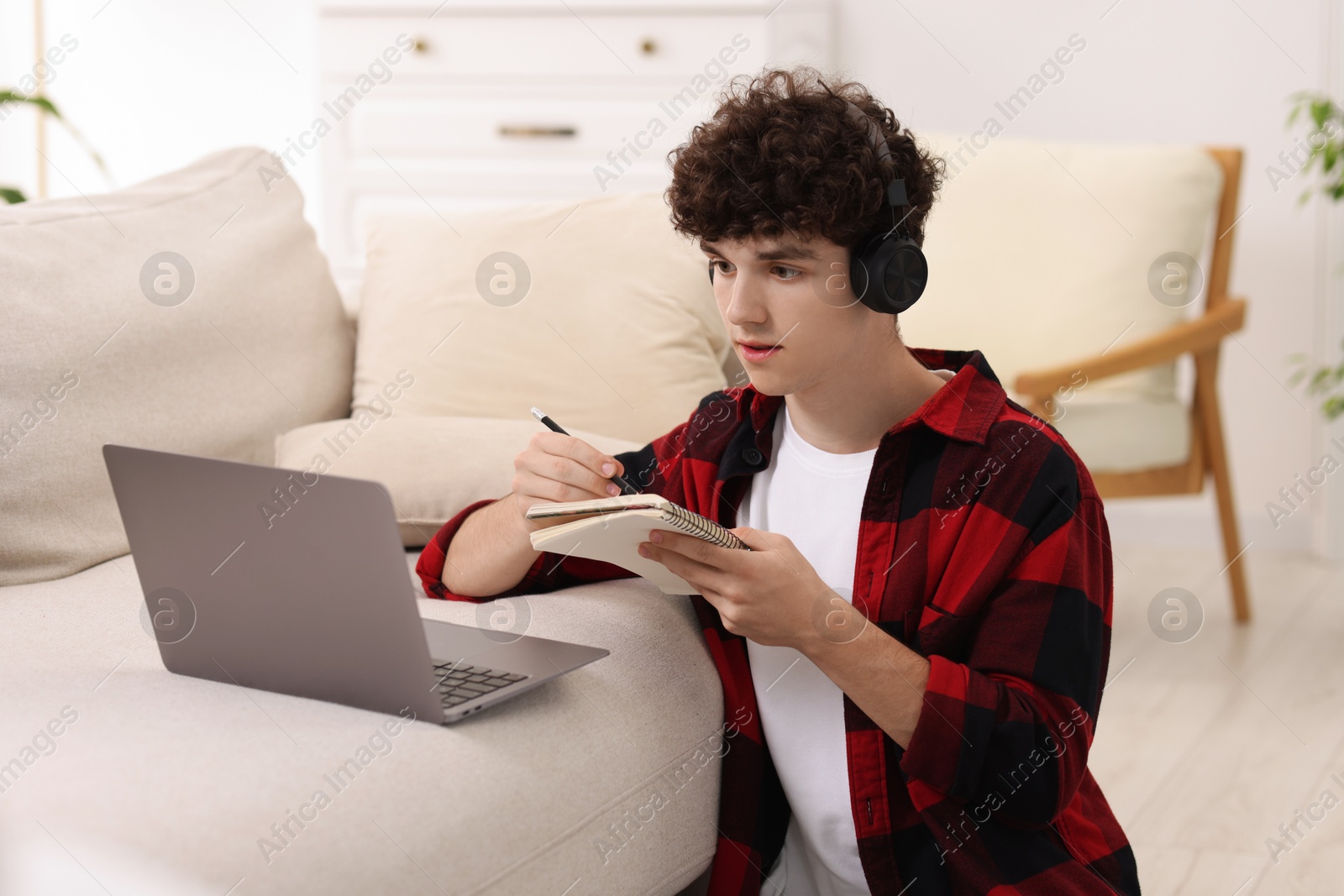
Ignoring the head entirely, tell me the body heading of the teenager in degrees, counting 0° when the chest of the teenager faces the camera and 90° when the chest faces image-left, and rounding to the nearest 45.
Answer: approximately 45°

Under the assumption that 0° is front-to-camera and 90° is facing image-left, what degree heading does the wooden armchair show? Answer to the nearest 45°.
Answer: approximately 45°

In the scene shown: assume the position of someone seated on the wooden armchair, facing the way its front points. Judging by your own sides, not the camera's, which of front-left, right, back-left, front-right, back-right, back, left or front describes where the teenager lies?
front-left

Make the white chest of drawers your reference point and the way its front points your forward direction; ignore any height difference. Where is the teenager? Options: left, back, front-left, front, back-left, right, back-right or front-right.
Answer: front

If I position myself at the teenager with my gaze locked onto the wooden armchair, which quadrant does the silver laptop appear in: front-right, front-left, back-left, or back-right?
back-left

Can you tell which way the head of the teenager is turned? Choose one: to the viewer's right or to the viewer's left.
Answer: to the viewer's left

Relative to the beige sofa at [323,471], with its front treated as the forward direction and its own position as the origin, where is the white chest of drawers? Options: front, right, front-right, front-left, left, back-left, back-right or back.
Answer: back-left

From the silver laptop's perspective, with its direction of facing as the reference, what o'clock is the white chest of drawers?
The white chest of drawers is roughly at 11 o'clock from the silver laptop.

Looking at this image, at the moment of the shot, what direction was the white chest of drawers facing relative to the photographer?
facing the viewer

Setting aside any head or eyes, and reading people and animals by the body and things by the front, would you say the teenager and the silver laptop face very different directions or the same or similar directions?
very different directions

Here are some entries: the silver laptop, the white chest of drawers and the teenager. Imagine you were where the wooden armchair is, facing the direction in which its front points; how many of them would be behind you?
0

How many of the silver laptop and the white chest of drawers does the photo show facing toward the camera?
1

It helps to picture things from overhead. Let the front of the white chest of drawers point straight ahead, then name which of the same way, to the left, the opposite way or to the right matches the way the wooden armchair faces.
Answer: to the right

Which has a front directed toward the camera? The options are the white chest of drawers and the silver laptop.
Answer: the white chest of drawers

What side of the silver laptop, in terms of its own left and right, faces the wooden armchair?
front
